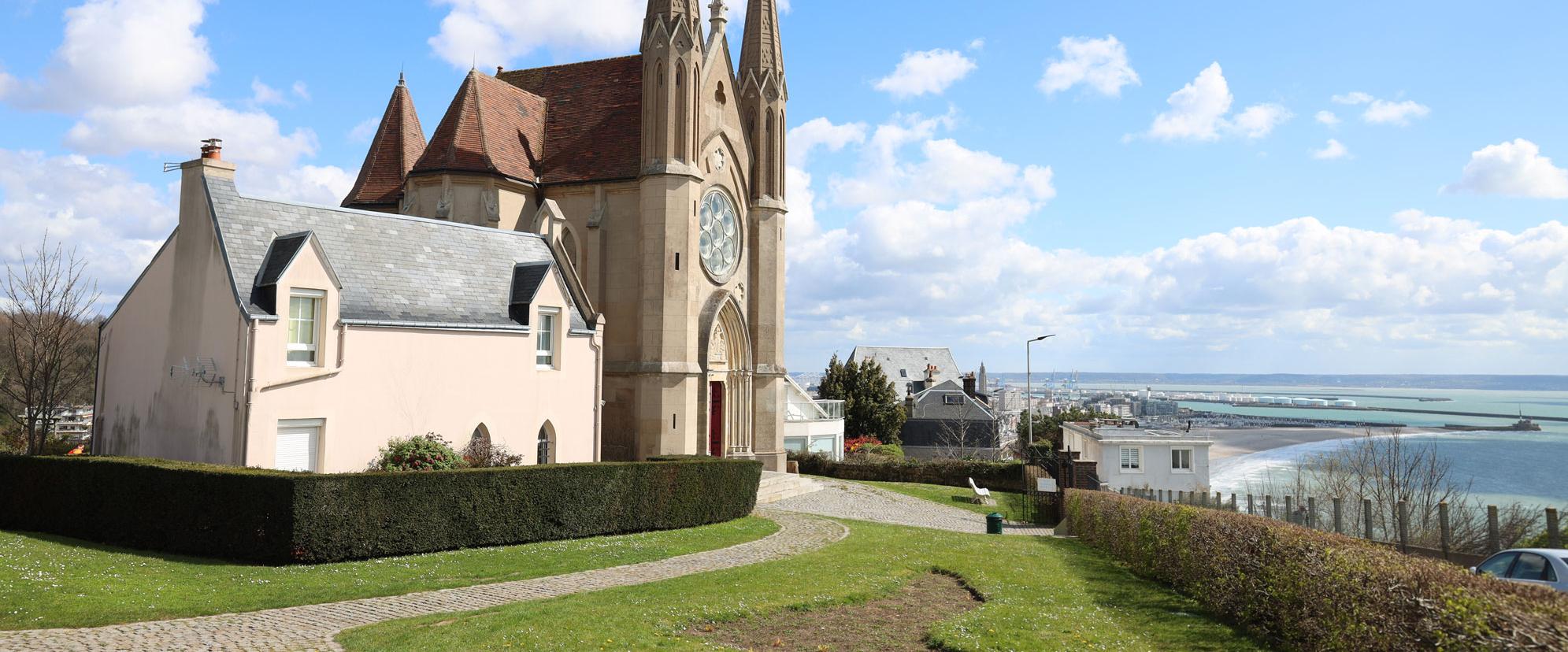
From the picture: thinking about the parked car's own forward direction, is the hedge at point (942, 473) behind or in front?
in front

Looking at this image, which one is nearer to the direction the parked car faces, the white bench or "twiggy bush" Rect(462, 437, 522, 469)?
the white bench

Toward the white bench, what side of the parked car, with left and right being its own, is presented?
front

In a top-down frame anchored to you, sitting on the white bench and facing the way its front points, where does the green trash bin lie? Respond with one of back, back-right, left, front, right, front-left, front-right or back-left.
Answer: front-right

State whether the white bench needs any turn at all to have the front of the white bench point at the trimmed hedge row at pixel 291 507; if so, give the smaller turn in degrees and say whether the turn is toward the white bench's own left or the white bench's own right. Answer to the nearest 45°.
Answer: approximately 90° to the white bench's own right

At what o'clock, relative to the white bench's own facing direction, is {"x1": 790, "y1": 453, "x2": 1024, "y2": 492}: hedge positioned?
The hedge is roughly at 7 o'clock from the white bench.

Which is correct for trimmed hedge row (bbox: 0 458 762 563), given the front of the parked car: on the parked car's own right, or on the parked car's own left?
on the parked car's own left

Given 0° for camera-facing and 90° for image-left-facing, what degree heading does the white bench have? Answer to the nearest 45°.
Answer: approximately 315°

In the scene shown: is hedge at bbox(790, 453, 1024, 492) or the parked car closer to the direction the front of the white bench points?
the parked car
